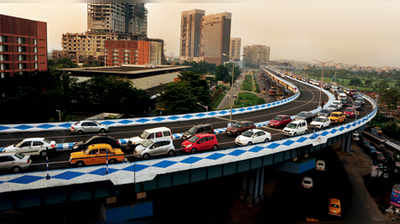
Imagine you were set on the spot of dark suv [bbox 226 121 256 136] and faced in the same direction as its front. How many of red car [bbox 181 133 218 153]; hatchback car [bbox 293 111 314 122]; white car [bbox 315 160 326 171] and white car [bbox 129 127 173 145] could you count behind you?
2

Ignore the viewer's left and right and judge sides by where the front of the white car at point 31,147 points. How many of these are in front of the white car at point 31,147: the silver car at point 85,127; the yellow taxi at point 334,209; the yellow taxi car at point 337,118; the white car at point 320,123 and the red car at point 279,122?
0

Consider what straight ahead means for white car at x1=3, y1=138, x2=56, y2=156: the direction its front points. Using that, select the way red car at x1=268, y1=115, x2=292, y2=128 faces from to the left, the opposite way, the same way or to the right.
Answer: the same way

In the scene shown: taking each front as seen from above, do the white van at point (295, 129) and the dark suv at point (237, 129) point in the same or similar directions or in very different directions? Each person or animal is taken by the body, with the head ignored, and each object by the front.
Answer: same or similar directions

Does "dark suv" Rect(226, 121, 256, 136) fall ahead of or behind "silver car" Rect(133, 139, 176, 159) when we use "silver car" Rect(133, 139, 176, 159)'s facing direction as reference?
behind

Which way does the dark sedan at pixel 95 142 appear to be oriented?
to the viewer's left

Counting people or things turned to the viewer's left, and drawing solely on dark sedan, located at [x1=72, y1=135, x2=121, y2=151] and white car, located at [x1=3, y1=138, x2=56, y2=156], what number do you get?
2

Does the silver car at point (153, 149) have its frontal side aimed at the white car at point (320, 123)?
no

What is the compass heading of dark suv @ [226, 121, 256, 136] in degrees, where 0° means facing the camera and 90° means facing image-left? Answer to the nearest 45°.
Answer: approximately 45°

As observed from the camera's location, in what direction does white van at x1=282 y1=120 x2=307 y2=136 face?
facing the viewer and to the left of the viewer

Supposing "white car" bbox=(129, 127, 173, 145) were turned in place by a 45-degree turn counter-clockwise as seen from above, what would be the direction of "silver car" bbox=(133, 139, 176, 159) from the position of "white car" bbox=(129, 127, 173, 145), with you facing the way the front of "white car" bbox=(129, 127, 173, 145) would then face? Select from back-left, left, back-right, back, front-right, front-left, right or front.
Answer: front

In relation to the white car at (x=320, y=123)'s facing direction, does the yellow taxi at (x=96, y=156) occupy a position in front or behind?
in front

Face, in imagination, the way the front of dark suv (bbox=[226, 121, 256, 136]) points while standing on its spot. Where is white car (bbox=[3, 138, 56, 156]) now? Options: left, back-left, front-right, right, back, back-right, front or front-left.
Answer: front

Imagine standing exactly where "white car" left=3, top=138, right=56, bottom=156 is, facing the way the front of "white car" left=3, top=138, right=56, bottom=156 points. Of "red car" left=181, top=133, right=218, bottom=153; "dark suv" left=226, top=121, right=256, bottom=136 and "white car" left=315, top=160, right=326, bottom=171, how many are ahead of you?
0

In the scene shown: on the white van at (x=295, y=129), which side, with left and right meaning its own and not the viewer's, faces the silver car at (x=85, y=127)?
front
